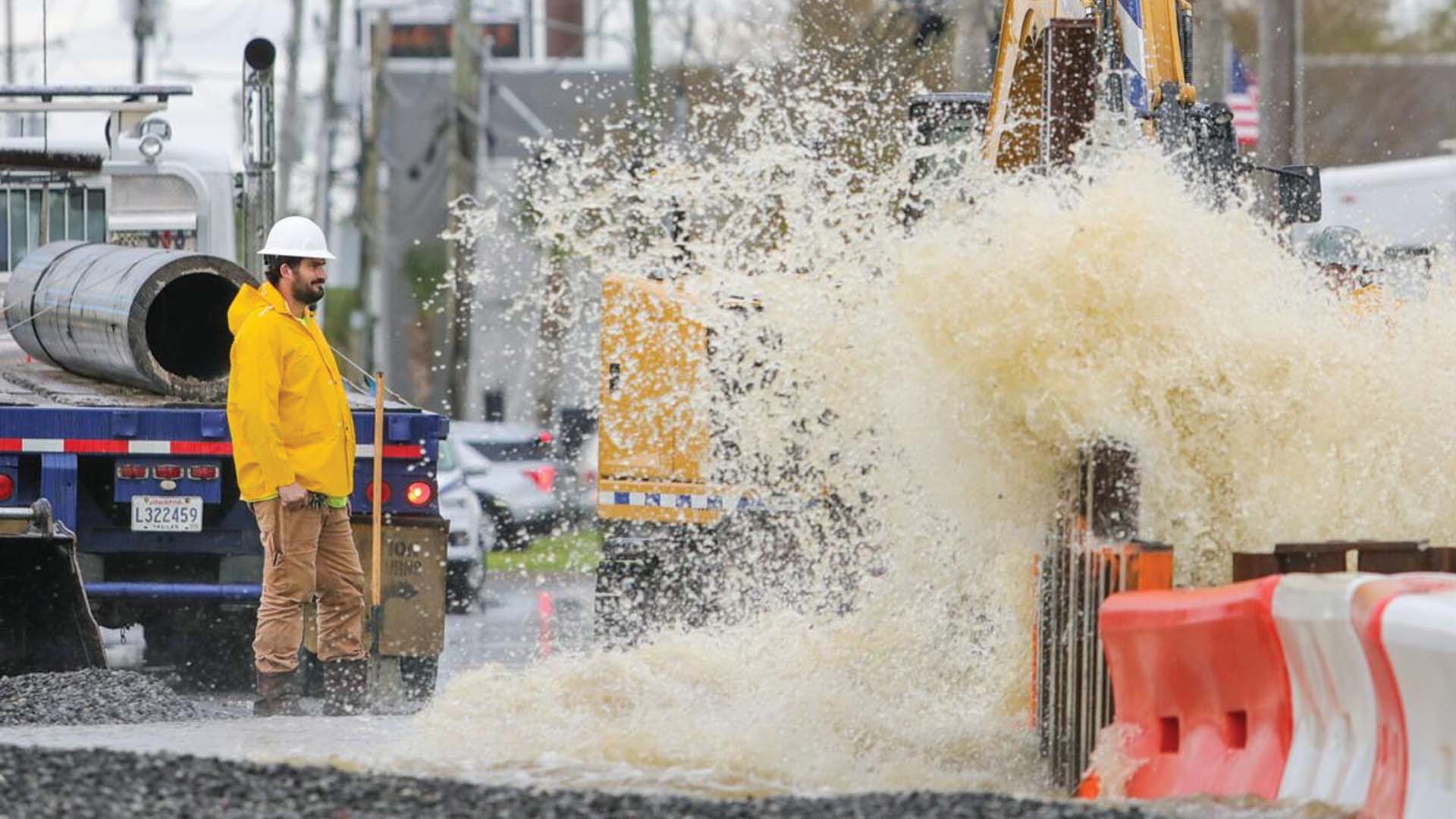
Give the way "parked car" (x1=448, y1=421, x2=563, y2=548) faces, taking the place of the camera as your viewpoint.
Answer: facing away from the viewer and to the left of the viewer

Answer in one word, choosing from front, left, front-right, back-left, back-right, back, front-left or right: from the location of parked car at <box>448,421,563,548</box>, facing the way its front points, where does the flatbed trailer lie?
back-left

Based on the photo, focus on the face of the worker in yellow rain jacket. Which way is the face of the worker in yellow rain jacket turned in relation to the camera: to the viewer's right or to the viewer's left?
to the viewer's right

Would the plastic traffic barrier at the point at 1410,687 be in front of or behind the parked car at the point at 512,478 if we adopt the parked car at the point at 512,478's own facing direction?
behind

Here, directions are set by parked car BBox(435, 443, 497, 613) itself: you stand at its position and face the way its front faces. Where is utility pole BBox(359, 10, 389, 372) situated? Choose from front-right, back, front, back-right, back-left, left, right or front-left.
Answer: back-left

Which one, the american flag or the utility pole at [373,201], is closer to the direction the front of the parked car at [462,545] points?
the american flag

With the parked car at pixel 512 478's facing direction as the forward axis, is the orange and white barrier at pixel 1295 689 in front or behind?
behind

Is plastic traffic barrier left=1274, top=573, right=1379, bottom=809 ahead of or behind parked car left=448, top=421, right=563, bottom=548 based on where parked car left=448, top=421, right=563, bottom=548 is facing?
behind
